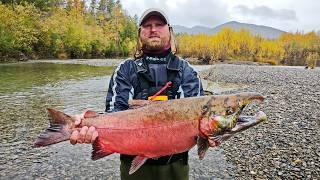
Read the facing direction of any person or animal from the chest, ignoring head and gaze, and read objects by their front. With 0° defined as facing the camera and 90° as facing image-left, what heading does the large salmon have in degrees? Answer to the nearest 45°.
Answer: approximately 270°

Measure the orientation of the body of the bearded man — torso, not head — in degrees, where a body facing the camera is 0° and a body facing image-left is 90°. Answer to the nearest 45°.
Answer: approximately 0°
